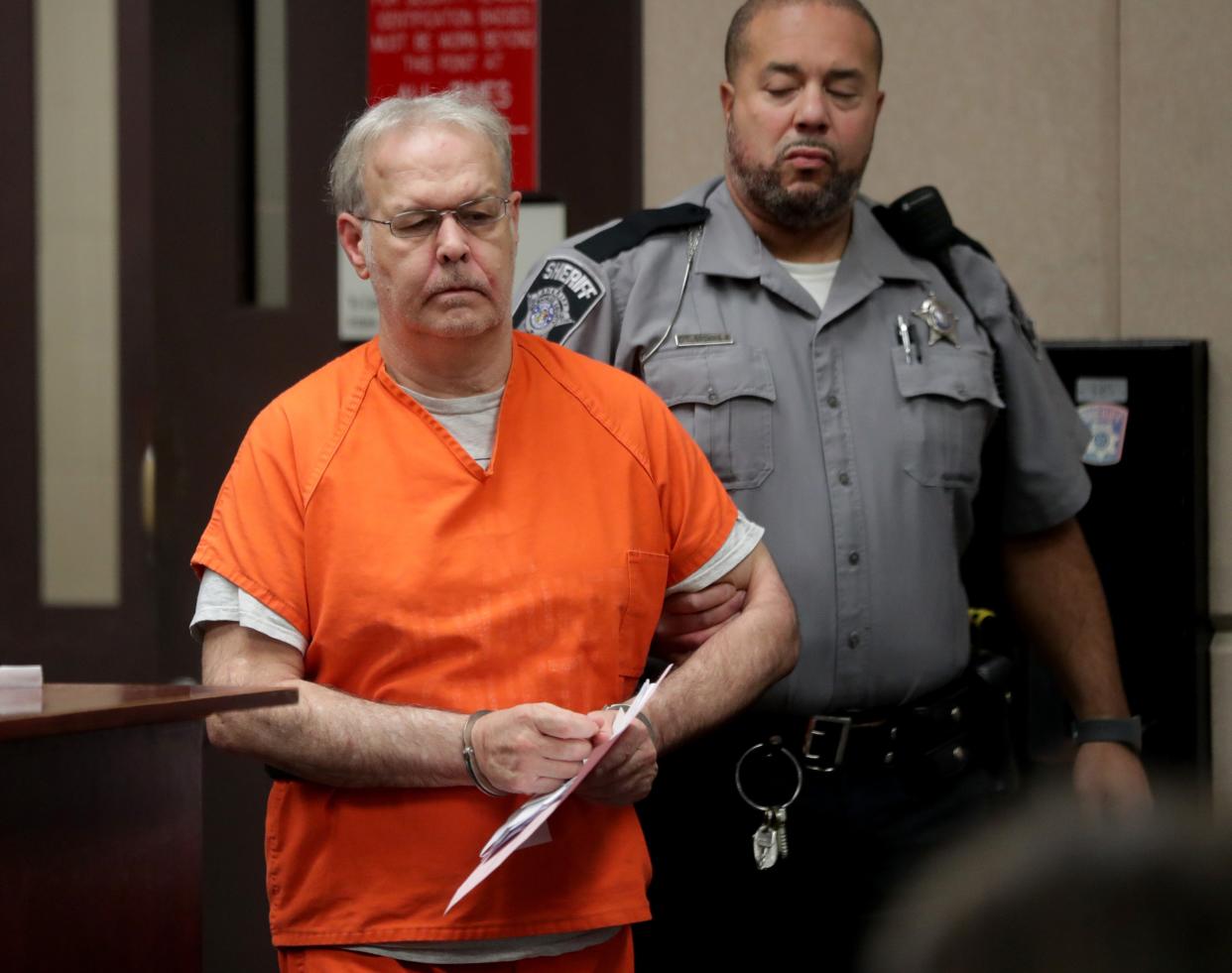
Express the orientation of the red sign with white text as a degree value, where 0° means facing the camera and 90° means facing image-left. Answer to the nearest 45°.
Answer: approximately 0°

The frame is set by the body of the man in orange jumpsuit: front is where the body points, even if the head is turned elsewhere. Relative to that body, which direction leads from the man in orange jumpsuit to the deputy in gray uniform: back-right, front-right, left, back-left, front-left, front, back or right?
back-left

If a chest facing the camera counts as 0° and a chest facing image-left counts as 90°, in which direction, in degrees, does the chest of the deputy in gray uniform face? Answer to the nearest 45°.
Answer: approximately 0°

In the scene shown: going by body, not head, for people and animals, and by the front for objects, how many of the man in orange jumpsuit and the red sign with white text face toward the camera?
2

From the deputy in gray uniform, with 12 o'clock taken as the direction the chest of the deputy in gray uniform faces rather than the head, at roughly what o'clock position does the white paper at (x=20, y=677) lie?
The white paper is roughly at 1 o'clock from the deputy in gray uniform.

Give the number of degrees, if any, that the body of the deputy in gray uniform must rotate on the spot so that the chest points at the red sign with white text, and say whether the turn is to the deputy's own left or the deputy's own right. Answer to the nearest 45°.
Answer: approximately 135° to the deputy's own right
